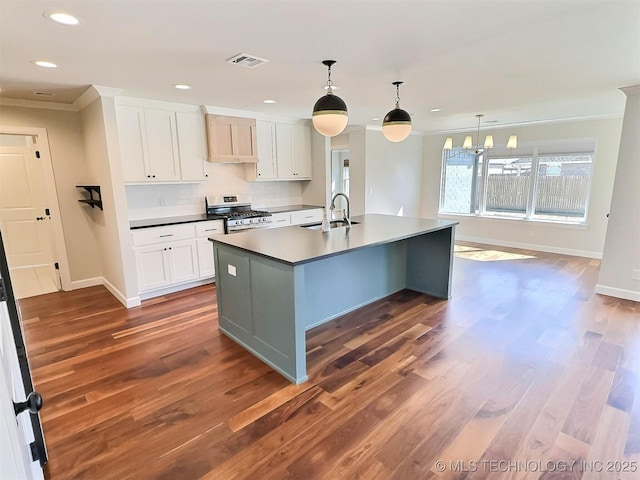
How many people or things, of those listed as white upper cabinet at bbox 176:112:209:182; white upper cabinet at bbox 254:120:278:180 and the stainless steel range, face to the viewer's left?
0

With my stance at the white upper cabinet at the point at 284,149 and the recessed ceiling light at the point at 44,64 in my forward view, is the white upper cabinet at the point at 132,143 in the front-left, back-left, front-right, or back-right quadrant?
front-right

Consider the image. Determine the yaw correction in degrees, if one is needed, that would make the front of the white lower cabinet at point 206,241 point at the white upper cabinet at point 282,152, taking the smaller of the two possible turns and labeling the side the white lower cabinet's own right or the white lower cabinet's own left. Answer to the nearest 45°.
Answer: approximately 90° to the white lower cabinet's own left

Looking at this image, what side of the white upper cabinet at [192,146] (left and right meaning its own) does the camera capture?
front

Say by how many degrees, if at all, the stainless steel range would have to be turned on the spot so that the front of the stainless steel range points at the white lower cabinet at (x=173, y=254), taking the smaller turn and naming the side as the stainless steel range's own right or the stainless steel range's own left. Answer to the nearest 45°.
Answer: approximately 90° to the stainless steel range's own right

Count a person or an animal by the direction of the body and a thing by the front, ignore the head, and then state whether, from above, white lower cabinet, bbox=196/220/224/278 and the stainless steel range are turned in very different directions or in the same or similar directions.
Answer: same or similar directions

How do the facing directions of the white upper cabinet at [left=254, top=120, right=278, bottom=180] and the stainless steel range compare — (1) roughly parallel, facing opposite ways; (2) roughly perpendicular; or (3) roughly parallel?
roughly parallel

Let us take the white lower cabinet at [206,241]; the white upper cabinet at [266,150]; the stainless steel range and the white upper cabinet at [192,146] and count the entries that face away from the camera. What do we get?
0

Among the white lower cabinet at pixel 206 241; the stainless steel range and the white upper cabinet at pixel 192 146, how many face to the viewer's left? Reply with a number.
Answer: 0

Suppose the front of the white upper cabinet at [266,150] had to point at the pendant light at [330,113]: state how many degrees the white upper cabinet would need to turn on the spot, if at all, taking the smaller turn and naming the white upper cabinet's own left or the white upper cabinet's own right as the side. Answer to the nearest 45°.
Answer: approximately 45° to the white upper cabinet's own right

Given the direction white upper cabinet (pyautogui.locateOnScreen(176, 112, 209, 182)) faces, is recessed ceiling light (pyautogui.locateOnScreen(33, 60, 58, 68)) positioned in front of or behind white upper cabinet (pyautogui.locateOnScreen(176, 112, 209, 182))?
in front
